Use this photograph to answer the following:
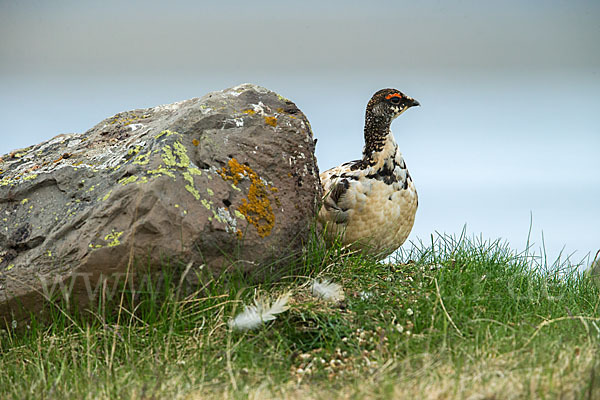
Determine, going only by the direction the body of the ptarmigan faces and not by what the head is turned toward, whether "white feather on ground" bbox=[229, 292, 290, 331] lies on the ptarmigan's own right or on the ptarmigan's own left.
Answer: on the ptarmigan's own right

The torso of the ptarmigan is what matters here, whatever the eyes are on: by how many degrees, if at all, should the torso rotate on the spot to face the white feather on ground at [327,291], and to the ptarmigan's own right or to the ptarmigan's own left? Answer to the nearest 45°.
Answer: approximately 45° to the ptarmigan's own right

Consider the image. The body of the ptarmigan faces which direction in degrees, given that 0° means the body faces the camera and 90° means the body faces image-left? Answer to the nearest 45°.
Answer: approximately 315°

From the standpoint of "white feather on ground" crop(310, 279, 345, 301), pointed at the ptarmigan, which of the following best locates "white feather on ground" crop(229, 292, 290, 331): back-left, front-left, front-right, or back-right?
back-left
